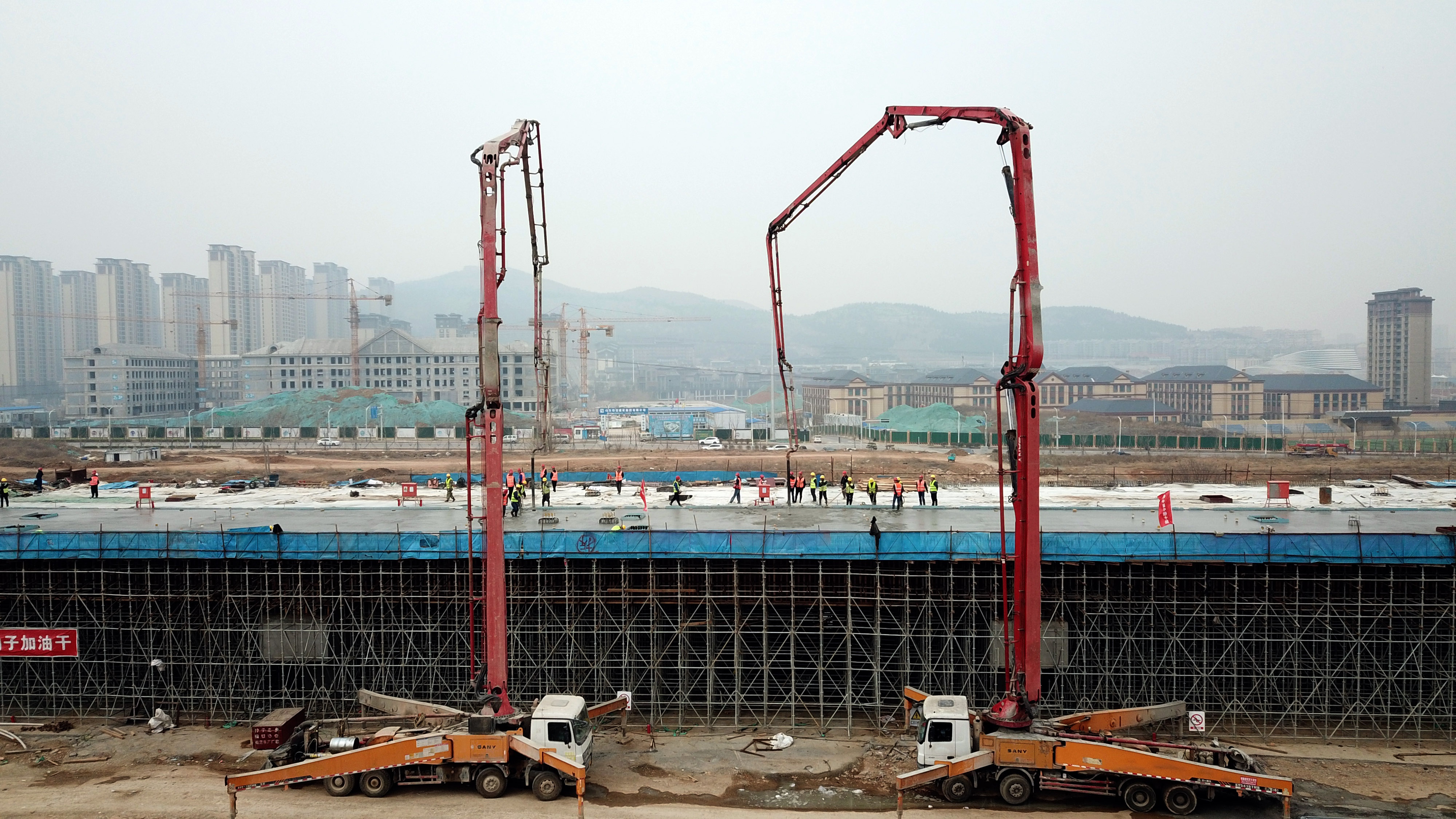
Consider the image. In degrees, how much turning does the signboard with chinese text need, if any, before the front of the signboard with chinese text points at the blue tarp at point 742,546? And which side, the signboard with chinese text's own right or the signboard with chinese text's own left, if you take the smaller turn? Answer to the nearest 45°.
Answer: approximately 45° to the signboard with chinese text's own left

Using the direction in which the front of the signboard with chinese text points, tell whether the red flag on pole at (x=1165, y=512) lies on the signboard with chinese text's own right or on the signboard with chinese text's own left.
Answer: on the signboard with chinese text's own left

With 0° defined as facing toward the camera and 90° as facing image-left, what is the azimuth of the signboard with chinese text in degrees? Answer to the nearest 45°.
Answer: approximately 0°
